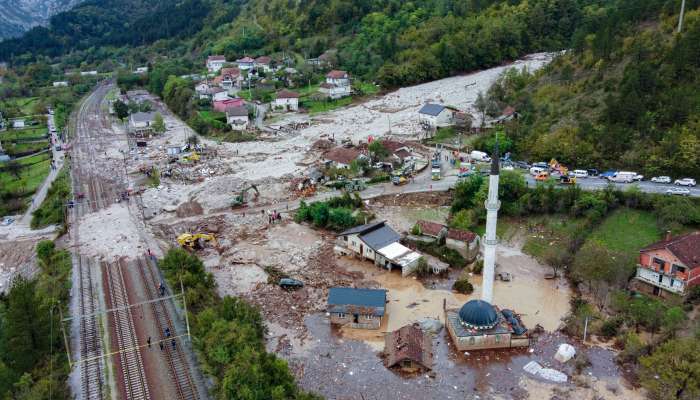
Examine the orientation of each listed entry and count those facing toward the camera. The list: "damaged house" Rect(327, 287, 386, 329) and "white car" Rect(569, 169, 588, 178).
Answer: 1

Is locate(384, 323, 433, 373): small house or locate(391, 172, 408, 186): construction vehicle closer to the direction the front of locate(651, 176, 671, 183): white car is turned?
the construction vehicle

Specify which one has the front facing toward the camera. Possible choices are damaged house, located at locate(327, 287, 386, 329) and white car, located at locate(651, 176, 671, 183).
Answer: the damaged house

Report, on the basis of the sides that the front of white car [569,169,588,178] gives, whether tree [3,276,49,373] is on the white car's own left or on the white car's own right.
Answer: on the white car's own left

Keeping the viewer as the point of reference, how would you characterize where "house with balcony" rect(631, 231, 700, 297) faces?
facing the viewer and to the left of the viewer

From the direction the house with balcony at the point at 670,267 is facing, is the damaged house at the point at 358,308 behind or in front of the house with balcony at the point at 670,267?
in front

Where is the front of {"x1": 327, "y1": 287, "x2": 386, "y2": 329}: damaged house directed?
toward the camera

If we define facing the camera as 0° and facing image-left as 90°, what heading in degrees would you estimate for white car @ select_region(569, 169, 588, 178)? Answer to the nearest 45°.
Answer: approximately 90°

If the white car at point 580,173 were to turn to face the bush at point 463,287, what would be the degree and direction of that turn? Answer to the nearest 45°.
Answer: approximately 90° to its left

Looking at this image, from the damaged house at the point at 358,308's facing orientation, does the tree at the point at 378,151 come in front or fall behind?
behind

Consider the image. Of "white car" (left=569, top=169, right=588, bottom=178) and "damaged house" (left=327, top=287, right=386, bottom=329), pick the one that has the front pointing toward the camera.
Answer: the damaged house

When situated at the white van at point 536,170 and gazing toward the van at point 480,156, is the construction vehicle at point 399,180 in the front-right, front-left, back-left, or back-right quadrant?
front-left

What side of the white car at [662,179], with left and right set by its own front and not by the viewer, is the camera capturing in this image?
left

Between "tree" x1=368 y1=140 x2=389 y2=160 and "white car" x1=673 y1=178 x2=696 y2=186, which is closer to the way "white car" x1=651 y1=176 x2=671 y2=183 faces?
the tree
